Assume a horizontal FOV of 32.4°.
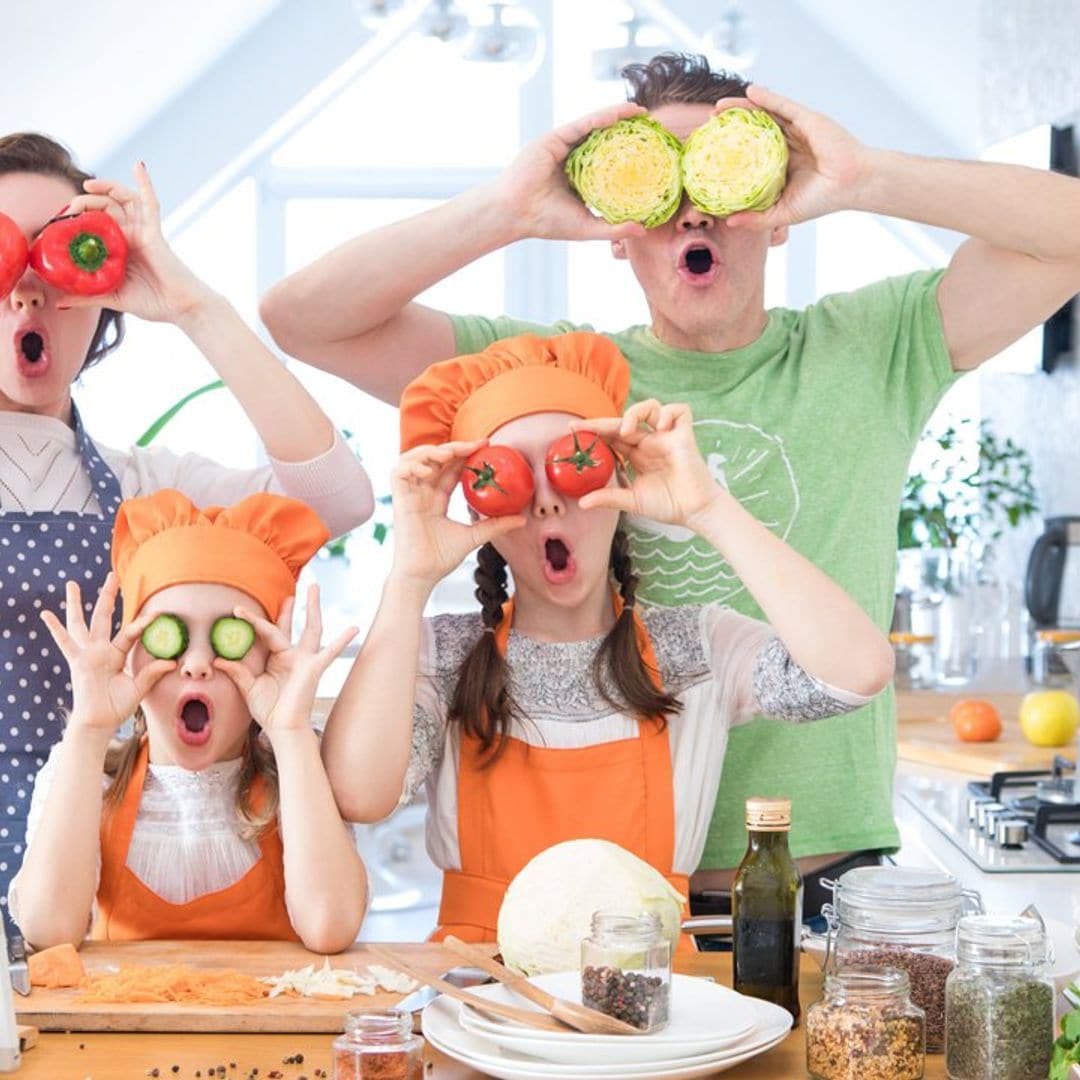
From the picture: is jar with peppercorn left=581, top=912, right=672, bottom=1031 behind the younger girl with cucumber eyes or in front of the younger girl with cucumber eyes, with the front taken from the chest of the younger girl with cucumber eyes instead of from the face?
in front

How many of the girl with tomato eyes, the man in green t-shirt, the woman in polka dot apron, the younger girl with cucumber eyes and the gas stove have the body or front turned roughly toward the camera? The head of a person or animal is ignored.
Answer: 4

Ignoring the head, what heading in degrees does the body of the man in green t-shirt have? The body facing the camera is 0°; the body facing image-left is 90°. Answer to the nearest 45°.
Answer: approximately 0°

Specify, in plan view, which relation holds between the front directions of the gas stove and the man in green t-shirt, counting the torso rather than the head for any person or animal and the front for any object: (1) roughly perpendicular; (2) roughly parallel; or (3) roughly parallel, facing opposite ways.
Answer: roughly perpendicular

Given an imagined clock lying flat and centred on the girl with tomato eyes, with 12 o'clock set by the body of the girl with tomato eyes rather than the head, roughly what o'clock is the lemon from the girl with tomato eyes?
The lemon is roughly at 7 o'clock from the girl with tomato eyes.

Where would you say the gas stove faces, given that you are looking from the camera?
facing to the left of the viewer

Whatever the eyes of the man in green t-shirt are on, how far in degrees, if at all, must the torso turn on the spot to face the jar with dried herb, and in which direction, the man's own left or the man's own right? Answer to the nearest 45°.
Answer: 0° — they already face it

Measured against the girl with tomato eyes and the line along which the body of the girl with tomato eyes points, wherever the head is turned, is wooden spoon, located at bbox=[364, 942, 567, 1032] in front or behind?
in front

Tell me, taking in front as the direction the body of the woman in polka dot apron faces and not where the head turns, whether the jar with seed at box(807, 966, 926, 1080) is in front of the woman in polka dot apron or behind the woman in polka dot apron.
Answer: in front

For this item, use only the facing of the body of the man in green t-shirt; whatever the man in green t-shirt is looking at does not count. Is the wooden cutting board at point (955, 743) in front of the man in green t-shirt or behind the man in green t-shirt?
behind

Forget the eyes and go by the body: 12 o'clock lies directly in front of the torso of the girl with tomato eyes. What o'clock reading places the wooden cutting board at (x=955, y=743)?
The wooden cutting board is roughly at 7 o'clock from the girl with tomato eyes.

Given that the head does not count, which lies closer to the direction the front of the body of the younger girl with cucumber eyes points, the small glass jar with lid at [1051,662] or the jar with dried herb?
the jar with dried herb

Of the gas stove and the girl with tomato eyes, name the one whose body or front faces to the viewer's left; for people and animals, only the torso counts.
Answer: the gas stove

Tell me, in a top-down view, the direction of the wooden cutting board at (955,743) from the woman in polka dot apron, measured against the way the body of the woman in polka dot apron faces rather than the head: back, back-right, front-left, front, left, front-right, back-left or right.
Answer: back-left
